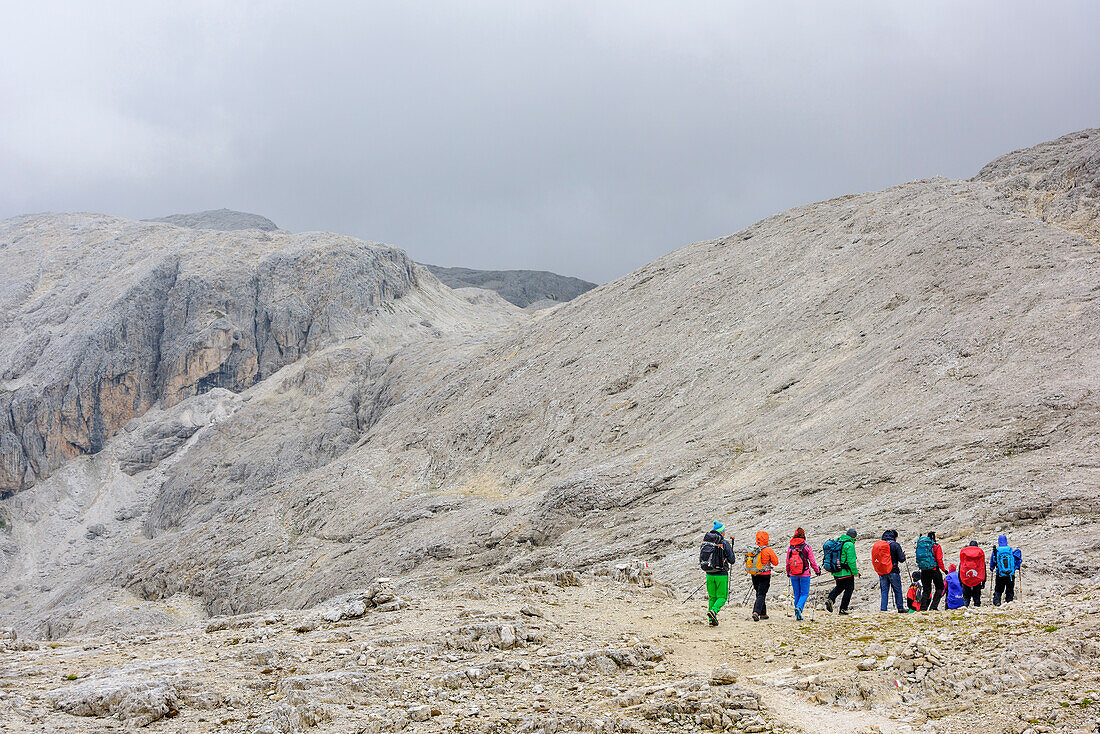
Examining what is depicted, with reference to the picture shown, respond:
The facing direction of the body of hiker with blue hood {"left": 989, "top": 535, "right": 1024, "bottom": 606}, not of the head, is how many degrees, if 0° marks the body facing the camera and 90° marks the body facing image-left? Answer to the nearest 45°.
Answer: approximately 180°

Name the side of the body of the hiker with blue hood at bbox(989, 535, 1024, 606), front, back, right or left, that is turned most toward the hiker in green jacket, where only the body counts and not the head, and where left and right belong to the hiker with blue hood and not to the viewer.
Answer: left

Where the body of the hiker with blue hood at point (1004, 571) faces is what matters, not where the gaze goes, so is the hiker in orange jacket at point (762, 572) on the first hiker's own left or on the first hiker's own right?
on the first hiker's own left

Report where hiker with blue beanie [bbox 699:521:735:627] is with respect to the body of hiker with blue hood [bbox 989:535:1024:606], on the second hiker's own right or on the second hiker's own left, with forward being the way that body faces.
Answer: on the second hiker's own left
